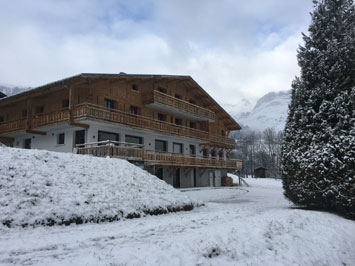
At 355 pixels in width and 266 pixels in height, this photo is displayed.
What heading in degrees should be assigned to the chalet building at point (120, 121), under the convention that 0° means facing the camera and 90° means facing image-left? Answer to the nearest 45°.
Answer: approximately 315°

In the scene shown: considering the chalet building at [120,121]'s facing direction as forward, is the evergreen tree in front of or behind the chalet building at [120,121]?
in front
